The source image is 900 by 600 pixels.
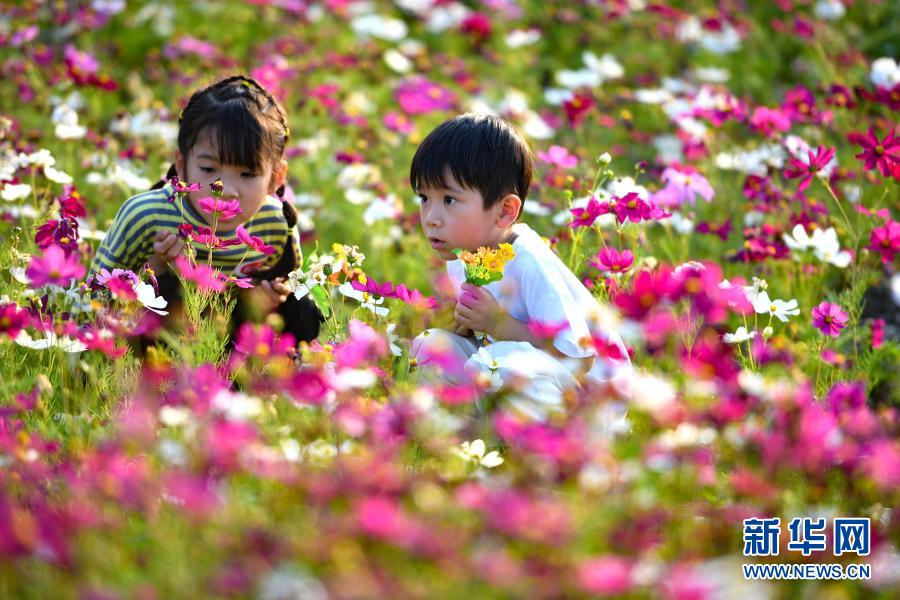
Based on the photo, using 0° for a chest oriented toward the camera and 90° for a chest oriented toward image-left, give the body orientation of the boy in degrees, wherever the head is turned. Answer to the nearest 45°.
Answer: approximately 45°

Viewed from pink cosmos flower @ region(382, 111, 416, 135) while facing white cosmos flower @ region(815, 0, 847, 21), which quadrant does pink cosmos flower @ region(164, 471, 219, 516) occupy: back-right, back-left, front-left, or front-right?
back-right

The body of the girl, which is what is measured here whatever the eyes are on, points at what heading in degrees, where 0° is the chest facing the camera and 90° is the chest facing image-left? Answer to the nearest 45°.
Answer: approximately 0°
